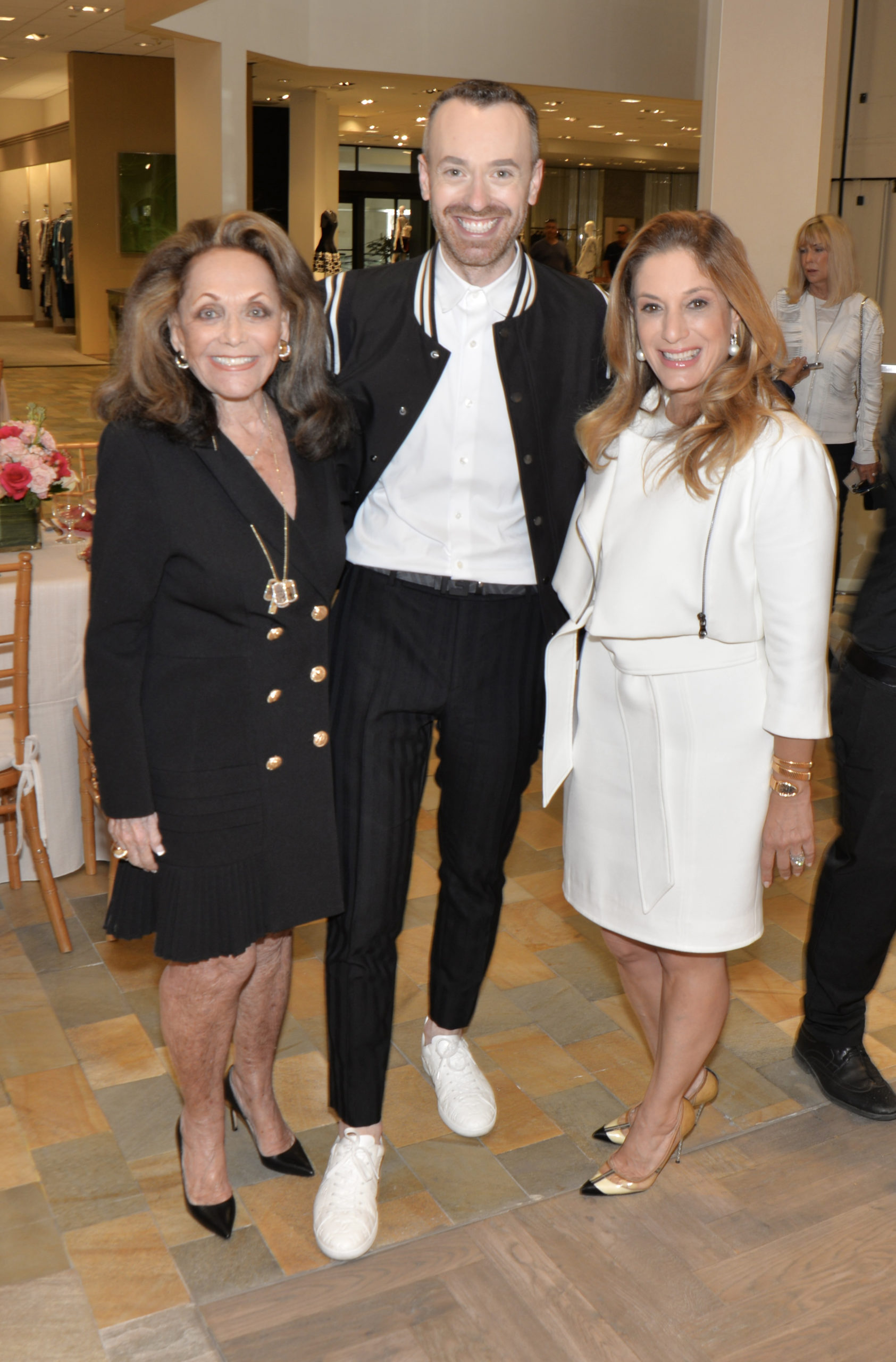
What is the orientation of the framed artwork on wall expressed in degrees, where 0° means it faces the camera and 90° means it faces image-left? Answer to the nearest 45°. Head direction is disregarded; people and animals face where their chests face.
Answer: approximately 0°

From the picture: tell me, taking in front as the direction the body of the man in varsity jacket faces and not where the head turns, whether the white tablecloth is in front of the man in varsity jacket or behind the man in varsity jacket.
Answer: behind

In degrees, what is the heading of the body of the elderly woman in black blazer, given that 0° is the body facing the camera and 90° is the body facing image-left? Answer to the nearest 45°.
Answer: approximately 315°

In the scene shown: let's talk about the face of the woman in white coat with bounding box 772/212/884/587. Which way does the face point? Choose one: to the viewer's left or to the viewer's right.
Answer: to the viewer's left

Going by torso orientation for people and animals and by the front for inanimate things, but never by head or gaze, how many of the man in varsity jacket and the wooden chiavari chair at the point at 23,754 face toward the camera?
1

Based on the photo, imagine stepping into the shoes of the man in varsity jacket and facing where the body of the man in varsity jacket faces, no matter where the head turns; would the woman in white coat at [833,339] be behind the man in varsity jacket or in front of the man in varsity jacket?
behind

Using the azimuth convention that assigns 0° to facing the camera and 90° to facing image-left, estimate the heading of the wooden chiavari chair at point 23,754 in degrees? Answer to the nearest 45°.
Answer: approximately 135°

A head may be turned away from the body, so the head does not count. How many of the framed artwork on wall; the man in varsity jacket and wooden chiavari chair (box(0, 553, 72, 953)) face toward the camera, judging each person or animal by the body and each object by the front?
2

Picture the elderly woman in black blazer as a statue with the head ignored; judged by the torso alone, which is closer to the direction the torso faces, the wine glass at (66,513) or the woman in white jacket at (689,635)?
the woman in white jacket
